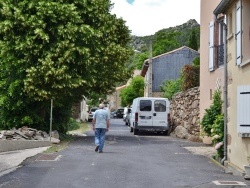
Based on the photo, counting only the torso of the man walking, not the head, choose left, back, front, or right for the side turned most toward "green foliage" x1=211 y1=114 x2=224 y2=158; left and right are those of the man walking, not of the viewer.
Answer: right

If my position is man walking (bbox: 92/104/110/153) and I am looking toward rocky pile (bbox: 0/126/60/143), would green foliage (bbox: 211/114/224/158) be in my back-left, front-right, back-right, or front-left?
back-right

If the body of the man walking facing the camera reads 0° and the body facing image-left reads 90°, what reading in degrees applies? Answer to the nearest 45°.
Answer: approximately 180°

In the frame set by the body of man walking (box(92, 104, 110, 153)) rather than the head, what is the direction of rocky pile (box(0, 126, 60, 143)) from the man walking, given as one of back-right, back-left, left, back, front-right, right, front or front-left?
front-left

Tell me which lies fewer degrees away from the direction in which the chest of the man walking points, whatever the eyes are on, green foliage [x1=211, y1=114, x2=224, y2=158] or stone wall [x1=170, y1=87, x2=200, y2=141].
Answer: the stone wall

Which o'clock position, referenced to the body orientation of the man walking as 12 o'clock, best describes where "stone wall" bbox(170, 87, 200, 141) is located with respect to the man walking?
The stone wall is roughly at 1 o'clock from the man walking.
